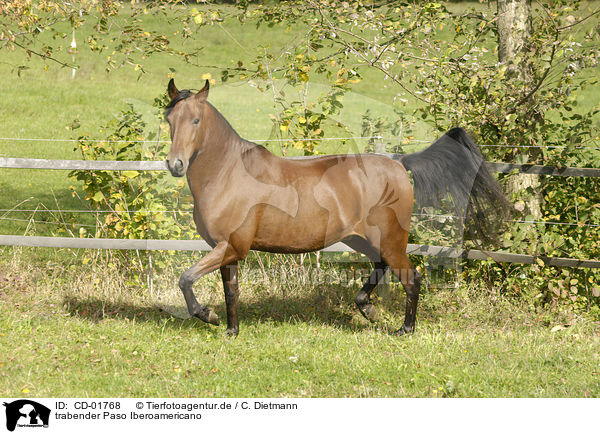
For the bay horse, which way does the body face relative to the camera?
to the viewer's left

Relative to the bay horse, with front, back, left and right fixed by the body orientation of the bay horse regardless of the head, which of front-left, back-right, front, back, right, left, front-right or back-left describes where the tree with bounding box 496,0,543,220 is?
back-right
